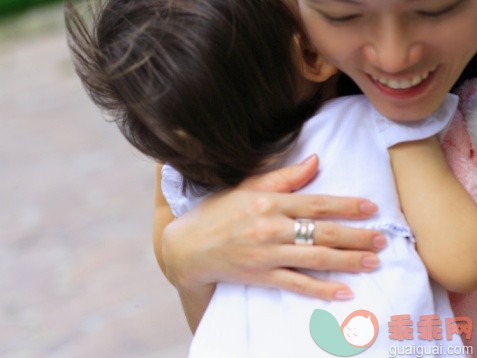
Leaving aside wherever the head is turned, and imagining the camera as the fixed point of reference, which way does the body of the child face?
away from the camera

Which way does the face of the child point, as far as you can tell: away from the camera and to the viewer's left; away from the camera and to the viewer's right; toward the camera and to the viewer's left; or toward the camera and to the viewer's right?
away from the camera and to the viewer's right
